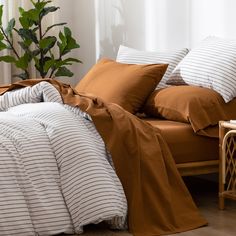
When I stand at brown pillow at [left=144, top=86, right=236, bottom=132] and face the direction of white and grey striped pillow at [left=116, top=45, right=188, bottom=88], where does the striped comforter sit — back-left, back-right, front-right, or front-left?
back-left

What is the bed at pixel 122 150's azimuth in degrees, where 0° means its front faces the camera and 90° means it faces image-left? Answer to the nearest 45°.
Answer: approximately 45°

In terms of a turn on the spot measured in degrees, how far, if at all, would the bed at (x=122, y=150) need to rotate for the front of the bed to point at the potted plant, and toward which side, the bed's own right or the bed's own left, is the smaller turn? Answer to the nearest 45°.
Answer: approximately 135° to the bed's own right
